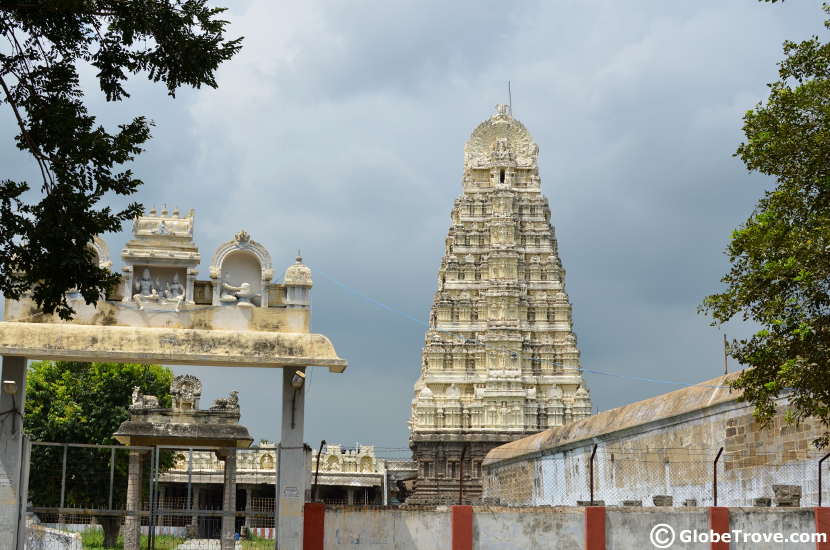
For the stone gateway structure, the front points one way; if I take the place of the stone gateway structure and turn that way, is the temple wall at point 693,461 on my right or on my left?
on my left

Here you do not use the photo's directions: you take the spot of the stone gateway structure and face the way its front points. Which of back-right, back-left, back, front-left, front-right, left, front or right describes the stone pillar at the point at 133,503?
back

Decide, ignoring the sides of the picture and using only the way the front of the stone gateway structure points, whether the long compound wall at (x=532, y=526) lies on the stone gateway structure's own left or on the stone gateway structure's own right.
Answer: on the stone gateway structure's own left

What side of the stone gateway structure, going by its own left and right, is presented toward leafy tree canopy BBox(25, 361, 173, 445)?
back

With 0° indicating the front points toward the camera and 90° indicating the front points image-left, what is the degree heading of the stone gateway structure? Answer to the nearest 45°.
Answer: approximately 0°
